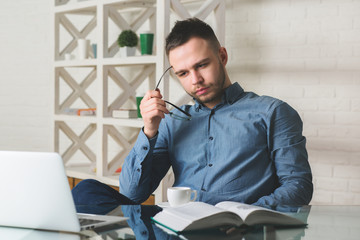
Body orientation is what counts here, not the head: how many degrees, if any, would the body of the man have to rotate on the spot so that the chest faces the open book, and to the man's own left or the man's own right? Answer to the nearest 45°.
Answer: approximately 45° to the man's own left

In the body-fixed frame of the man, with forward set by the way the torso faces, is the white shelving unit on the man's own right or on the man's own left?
on the man's own right

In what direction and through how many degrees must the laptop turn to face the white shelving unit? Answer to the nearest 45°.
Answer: approximately 45° to its left

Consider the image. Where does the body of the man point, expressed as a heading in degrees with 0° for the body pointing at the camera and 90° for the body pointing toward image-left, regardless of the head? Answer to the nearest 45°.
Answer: approximately 45°

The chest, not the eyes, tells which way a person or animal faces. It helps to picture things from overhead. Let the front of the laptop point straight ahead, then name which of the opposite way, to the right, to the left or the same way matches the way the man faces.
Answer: the opposite way

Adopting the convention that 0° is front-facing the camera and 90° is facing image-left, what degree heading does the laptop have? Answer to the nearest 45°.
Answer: approximately 225°
